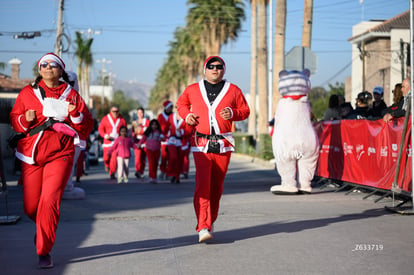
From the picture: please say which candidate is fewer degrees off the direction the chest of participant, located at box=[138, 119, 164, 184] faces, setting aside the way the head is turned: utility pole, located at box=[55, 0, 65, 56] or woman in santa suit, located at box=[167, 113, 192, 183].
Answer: the woman in santa suit

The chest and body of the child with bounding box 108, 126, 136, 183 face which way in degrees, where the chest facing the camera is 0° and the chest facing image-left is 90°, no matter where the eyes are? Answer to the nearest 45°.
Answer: approximately 0°

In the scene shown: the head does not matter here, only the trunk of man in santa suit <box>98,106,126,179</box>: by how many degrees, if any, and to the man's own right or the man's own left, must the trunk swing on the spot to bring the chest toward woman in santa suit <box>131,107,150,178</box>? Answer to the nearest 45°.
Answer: approximately 135° to the man's own left

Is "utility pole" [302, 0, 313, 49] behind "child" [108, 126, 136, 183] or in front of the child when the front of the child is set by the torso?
behind

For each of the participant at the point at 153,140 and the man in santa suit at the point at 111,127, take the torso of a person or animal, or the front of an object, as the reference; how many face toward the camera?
2
